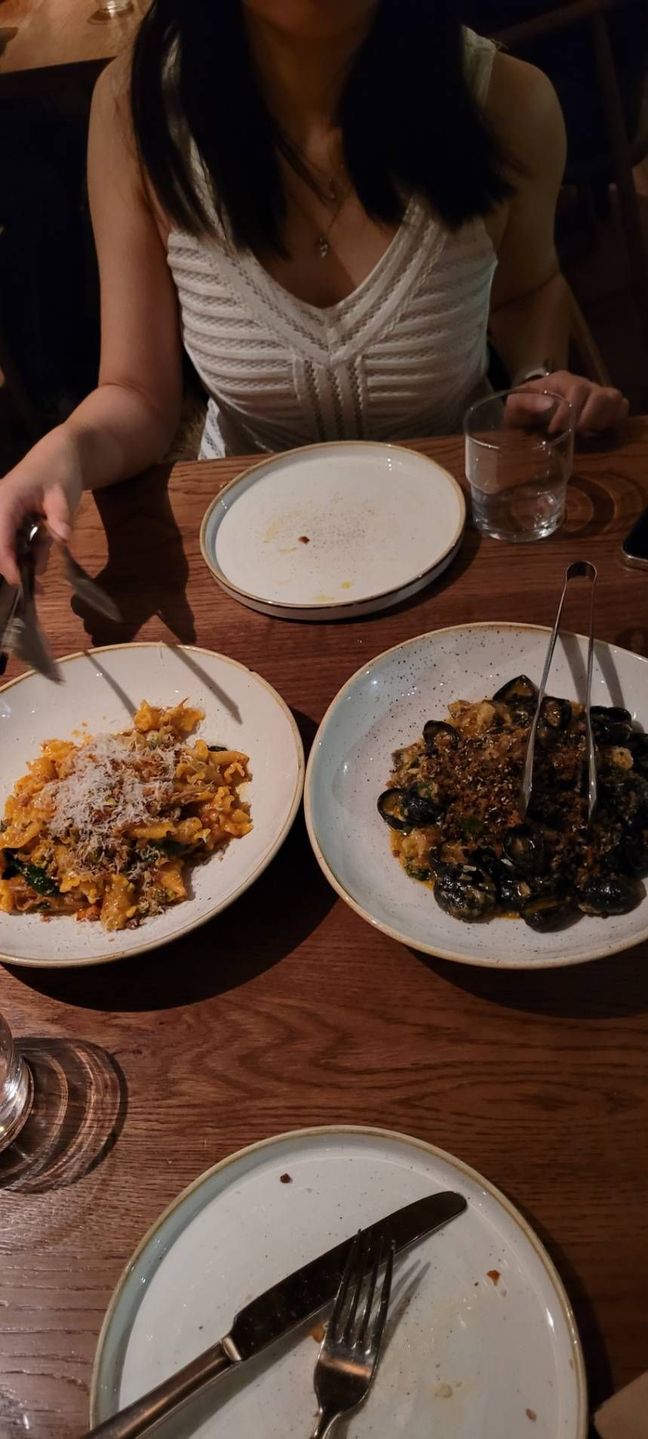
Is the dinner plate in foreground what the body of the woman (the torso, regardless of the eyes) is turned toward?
yes

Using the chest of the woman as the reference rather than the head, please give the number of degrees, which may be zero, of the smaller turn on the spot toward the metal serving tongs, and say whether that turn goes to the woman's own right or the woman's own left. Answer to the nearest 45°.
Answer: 0° — they already face it

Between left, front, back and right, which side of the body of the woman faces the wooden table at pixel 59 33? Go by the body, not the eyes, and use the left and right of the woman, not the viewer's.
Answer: back

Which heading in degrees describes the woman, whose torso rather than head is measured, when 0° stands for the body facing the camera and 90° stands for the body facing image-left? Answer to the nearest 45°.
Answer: approximately 0°

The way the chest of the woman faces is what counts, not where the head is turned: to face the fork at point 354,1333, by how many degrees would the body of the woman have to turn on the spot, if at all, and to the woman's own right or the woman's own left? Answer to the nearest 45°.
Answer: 0° — they already face it

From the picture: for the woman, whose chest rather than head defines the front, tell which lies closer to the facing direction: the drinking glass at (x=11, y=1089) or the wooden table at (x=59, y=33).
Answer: the drinking glass

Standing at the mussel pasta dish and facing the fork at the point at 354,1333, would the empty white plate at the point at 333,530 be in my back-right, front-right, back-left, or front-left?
back-right

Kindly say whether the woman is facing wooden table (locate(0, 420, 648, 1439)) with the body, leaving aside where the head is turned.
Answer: yes

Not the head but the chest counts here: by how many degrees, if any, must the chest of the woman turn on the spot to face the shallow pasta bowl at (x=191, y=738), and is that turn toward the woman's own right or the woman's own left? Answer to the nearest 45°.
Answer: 0° — they already face it
